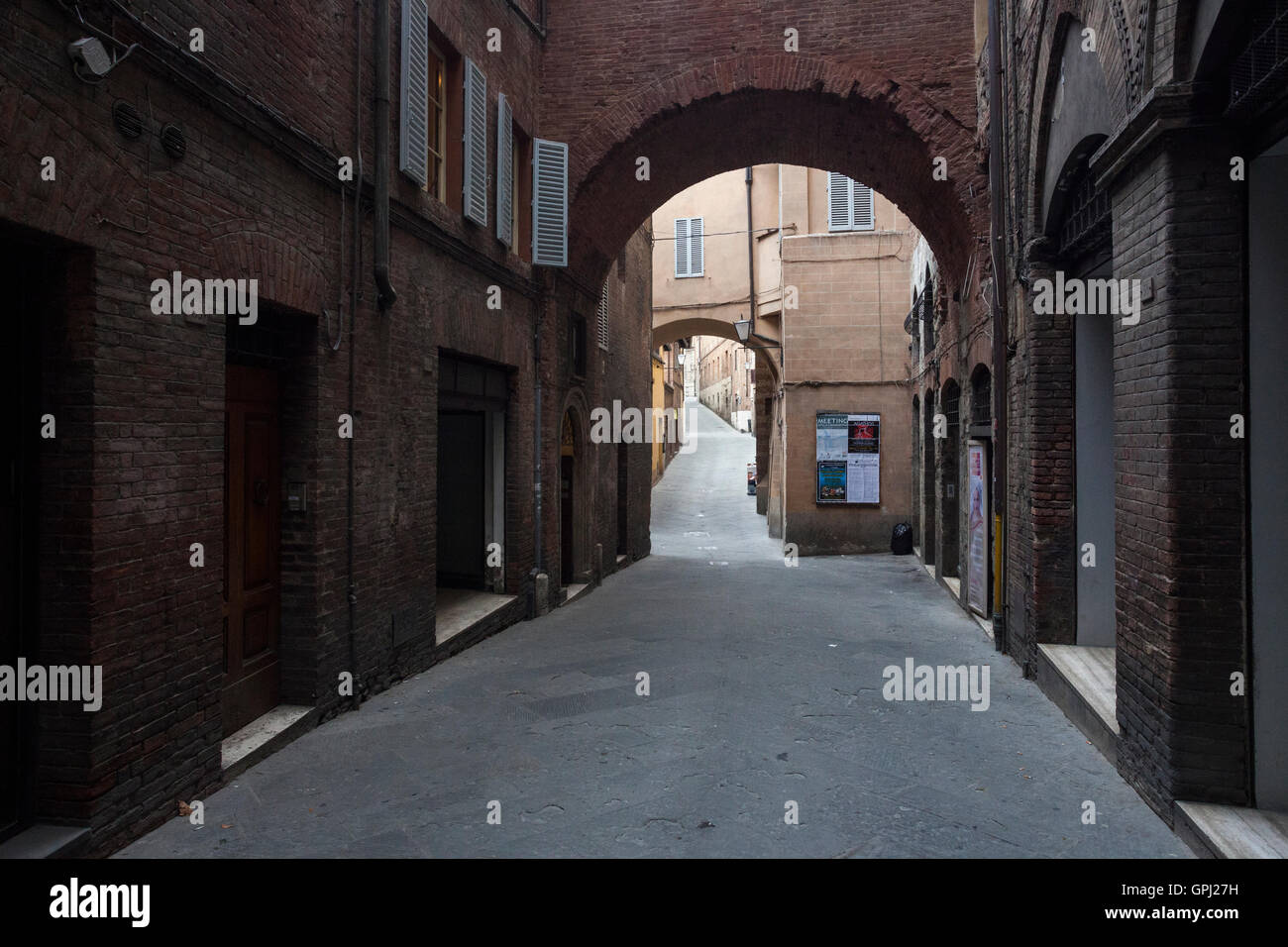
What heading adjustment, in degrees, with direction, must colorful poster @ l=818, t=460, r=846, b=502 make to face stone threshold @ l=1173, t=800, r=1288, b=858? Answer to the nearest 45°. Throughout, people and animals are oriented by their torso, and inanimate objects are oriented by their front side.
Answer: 0° — it already faces it

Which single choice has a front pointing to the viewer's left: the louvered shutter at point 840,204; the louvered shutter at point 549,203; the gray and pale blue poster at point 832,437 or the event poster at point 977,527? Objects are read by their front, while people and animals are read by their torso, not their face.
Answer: the event poster

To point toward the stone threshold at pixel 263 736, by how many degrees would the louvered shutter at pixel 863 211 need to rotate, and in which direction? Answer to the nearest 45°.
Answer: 0° — it already faces it

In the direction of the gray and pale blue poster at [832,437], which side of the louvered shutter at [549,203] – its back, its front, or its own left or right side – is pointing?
left

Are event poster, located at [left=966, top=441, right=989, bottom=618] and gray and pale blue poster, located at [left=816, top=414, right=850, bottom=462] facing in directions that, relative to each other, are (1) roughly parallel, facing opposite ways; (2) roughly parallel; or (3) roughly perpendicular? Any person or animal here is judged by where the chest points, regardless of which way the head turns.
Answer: roughly perpendicular

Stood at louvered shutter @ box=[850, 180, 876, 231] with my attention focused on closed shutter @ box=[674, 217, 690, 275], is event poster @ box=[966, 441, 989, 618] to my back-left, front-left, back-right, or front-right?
back-left

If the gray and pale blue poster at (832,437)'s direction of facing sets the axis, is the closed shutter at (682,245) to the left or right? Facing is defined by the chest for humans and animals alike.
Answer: on its right

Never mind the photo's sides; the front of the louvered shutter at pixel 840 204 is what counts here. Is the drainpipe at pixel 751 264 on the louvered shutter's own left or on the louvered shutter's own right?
on the louvered shutter's own right

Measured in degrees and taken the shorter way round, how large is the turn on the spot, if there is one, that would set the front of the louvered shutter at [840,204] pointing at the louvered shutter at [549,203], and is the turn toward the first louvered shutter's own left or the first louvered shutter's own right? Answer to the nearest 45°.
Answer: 0° — it already faces it

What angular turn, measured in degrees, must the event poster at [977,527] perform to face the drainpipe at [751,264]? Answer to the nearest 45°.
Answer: approximately 45° to its right

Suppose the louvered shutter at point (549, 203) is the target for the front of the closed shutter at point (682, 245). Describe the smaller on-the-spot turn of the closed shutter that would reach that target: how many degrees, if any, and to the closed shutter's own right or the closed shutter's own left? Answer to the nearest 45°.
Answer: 0° — it already faces it
